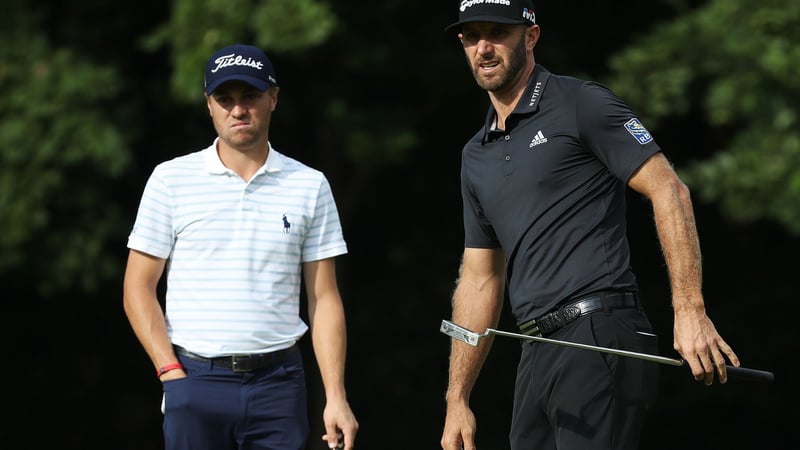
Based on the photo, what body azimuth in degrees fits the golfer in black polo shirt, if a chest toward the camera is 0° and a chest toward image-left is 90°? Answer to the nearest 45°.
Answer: approximately 45°

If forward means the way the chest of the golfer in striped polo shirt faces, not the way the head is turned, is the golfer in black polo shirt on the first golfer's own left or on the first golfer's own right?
on the first golfer's own left

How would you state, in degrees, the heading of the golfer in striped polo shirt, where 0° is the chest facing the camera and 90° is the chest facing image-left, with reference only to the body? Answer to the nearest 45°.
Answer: approximately 0°

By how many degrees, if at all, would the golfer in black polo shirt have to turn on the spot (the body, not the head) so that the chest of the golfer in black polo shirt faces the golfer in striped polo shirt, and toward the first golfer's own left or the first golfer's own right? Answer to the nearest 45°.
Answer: approximately 45° to the first golfer's own right
